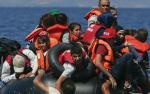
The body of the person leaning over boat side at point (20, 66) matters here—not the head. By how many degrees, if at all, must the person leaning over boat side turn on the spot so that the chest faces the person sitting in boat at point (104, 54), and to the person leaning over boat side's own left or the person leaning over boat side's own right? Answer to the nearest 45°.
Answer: approximately 45° to the person leaning over boat side's own left

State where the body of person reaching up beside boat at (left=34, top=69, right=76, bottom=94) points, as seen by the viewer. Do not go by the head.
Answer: away from the camera

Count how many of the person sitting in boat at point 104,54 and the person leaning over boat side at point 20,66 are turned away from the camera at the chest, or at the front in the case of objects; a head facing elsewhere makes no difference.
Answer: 0
